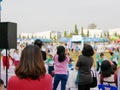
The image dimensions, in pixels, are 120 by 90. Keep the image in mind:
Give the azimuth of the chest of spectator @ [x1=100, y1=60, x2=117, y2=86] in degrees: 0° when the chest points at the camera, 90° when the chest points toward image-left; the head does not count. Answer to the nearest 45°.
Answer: approximately 180°

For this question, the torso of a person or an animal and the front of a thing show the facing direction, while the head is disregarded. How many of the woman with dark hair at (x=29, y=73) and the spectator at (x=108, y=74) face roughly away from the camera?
2

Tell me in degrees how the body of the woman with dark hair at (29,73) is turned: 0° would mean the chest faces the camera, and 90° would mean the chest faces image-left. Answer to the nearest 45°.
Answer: approximately 180°

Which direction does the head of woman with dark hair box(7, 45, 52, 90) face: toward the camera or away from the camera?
away from the camera

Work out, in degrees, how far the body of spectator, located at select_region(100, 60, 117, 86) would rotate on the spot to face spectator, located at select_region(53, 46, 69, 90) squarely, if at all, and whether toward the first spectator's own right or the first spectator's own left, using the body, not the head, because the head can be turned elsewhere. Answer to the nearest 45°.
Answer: approximately 45° to the first spectator's own left

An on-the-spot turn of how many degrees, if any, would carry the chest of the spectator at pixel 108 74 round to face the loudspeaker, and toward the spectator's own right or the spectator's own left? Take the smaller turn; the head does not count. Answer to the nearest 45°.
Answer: approximately 45° to the spectator's own left

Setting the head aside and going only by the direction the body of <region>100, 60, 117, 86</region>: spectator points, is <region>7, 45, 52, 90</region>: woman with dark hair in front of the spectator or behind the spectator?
behind
